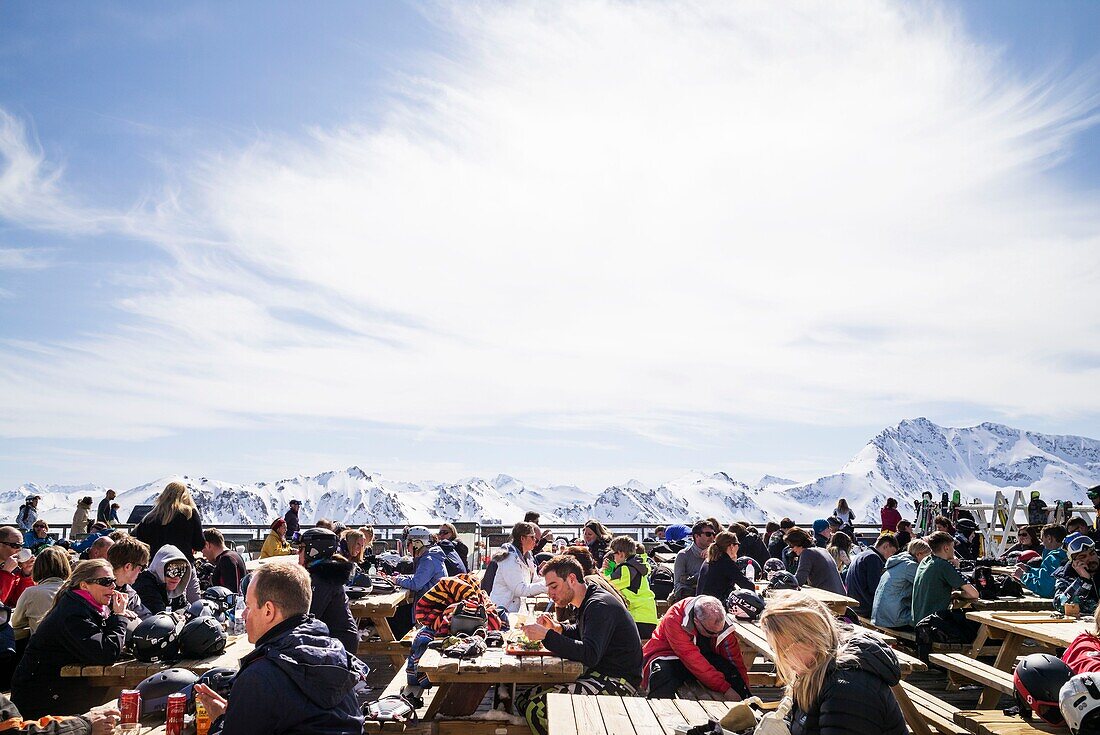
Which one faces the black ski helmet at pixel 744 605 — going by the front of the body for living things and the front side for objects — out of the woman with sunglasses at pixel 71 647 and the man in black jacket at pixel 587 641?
the woman with sunglasses

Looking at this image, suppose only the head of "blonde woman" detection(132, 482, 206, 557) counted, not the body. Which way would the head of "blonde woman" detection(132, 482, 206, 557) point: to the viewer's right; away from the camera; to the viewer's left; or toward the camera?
away from the camera

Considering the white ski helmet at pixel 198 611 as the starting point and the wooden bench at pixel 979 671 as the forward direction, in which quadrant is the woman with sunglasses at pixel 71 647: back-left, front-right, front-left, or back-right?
back-right

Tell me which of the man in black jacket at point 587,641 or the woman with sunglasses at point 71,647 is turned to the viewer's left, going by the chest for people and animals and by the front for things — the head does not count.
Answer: the man in black jacket

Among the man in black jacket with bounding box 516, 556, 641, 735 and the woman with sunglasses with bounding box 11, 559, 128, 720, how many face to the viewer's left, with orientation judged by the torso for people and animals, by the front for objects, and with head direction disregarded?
1

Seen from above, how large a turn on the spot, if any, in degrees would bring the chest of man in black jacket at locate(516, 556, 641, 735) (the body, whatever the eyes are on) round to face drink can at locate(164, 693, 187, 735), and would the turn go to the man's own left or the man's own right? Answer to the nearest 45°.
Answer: approximately 45° to the man's own left

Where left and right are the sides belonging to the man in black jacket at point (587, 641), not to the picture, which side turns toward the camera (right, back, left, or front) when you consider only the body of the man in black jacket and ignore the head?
left

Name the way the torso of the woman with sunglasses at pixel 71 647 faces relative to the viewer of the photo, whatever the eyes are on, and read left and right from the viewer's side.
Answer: facing to the right of the viewer

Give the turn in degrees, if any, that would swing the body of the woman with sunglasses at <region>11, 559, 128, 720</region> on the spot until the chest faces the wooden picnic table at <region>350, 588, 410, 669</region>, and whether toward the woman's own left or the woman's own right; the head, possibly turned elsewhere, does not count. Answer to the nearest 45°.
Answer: approximately 45° to the woman's own left

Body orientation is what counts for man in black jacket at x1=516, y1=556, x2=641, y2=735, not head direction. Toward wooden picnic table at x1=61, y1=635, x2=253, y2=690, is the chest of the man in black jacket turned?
yes

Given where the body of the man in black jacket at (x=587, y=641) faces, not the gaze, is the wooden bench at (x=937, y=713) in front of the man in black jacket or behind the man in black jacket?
behind
